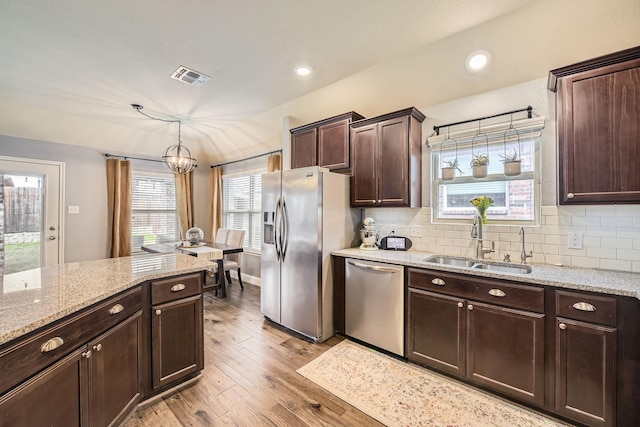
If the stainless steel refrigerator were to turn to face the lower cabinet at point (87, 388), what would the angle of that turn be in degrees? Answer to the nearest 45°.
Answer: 0° — it already faces it

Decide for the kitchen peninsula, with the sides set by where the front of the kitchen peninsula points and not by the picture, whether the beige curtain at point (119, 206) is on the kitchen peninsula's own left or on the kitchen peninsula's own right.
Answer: on the kitchen peninsula's own left

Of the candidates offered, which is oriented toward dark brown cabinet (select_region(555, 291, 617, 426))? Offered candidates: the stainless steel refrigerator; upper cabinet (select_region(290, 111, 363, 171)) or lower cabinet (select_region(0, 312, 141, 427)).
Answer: the lower cabinet

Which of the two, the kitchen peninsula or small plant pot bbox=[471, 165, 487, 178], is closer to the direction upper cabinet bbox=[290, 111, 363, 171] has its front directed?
the kitchen peninsula

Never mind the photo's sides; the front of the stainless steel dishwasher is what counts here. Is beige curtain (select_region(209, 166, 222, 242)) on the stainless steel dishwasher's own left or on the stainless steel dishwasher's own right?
on the stainless steel dishwasher's own right

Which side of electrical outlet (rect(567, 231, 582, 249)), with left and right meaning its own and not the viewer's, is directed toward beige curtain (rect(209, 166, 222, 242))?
right

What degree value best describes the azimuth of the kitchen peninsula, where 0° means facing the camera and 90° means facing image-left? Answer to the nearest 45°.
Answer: approximately 315°

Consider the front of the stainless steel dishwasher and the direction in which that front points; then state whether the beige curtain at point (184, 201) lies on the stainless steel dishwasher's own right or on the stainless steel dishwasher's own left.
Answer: on the stainless steel dishwasher's own right
